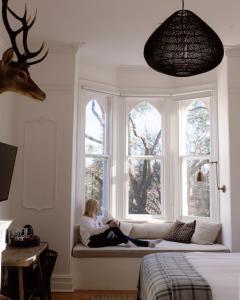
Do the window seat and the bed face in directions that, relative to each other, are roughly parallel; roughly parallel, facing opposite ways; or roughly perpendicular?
roughly perpendicular

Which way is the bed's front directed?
to the viewer's left

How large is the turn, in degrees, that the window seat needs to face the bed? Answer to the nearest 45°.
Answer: approximately 45° to its left

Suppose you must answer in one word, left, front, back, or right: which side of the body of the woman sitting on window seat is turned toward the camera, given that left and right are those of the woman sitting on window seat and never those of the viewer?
right

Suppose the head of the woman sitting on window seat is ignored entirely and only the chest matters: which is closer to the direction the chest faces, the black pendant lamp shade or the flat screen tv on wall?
the black pendant lamp shade

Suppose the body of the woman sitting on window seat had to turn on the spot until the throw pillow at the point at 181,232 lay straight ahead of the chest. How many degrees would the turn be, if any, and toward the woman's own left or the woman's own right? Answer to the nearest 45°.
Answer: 0° — they already face it

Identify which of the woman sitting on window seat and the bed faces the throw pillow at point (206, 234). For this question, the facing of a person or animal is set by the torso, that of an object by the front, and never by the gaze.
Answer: the woman sitting on window seat

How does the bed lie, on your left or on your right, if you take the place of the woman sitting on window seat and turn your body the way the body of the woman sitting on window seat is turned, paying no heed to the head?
on your right

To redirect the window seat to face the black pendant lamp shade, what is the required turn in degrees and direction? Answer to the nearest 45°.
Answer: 0° — it already faces it

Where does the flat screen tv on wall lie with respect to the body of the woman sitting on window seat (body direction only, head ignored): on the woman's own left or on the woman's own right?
on the woman's own right
